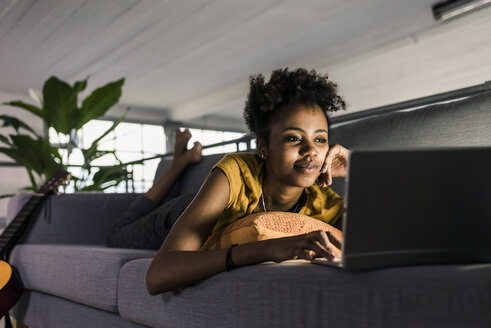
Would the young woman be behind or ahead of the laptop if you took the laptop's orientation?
ahead

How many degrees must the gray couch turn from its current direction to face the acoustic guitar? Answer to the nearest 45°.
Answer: approximately 90° to its right

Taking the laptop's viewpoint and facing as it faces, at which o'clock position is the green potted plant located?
The green potted plant is roughly at 12 o'clock from the laptop.

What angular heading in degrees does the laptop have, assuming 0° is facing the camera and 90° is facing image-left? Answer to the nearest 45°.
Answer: approximately 135°

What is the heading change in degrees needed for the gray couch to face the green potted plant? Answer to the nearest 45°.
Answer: approximately 90° to its right

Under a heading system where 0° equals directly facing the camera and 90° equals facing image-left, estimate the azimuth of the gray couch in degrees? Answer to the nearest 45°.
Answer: approximately 45°
